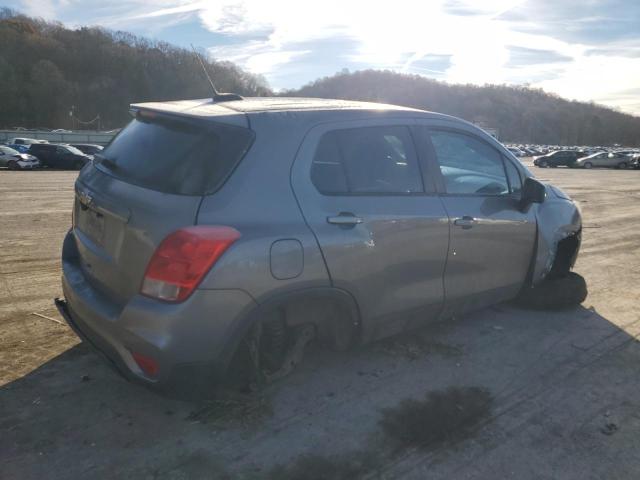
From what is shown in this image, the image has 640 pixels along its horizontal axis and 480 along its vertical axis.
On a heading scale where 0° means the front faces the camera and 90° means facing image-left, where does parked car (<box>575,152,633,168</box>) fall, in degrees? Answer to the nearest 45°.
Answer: approximately 90°

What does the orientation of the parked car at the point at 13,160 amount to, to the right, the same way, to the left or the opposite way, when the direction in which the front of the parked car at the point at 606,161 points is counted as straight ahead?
the opposite way

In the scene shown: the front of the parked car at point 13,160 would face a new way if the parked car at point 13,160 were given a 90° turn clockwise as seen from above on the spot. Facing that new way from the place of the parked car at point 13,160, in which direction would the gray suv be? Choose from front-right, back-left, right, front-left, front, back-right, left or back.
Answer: front-left

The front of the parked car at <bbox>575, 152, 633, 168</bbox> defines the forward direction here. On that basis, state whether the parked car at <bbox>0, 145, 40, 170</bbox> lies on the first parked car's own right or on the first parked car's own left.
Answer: on the first parked car's own left

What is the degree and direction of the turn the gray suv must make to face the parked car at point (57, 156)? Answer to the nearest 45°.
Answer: approximately 90° to its left

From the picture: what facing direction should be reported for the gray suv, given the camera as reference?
facing away from the viewer and to the right of the viewer

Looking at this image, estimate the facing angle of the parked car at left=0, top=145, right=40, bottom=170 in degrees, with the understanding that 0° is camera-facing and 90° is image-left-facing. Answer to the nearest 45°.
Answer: approximately 315°
